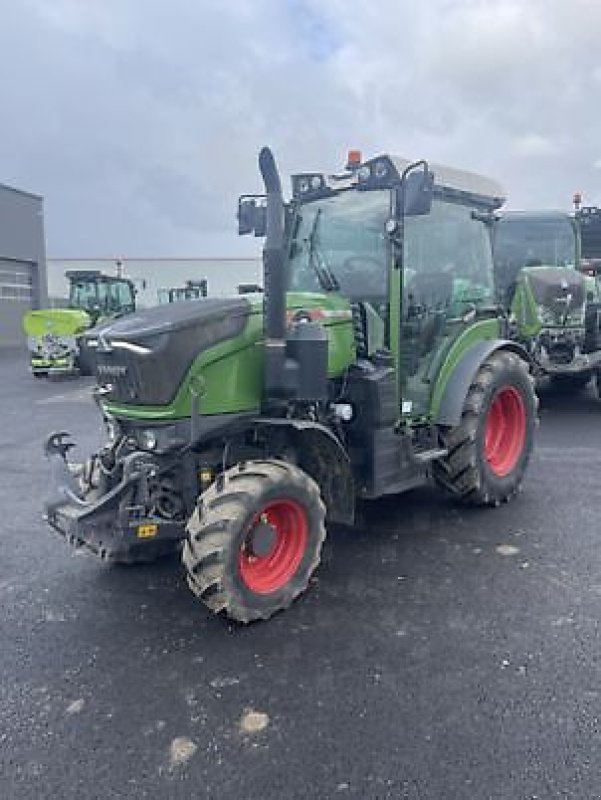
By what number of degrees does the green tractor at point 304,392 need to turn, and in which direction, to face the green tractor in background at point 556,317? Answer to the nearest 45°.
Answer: approximately 180°
